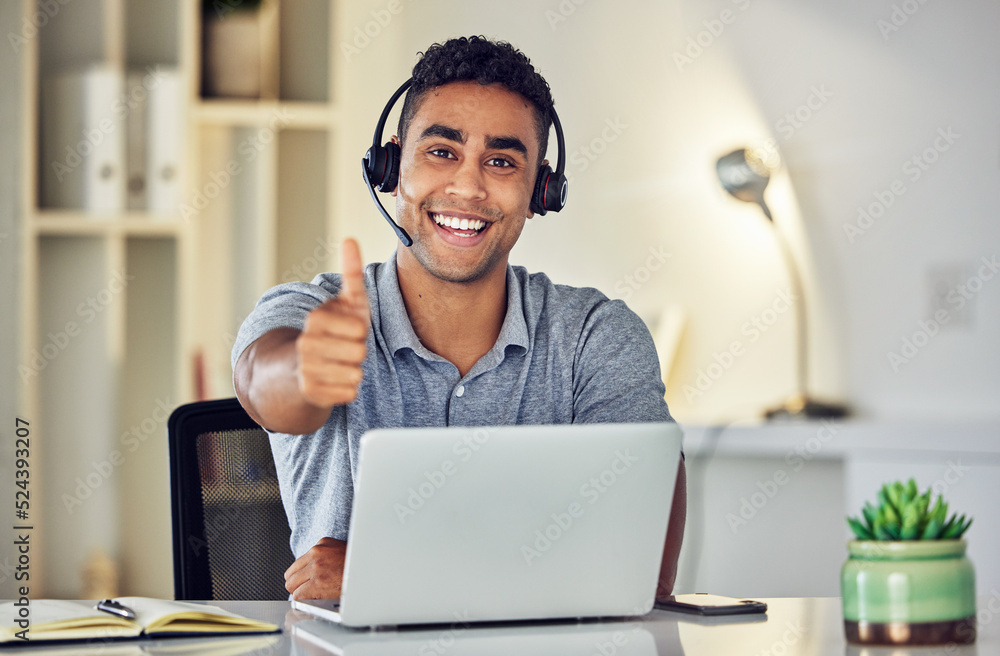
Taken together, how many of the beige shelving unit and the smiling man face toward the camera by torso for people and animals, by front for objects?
2

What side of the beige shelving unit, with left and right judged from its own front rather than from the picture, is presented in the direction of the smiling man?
front

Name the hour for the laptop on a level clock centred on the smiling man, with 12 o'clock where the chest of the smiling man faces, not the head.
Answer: The laptop is roughly at 12 o'clock from the smiling man.

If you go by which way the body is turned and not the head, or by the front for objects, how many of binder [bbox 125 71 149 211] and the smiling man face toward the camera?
2

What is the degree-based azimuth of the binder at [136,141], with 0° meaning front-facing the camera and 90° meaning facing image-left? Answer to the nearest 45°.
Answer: approximately 0°

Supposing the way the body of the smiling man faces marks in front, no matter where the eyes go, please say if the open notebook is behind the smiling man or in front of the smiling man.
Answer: in front

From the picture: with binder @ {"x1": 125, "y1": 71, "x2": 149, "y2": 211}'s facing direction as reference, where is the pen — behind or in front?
in front

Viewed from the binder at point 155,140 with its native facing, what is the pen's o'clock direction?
The pen is roughly at 12 o'clock from the binder.

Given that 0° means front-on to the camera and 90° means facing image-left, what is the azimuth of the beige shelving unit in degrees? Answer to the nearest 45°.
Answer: approximately 0°
